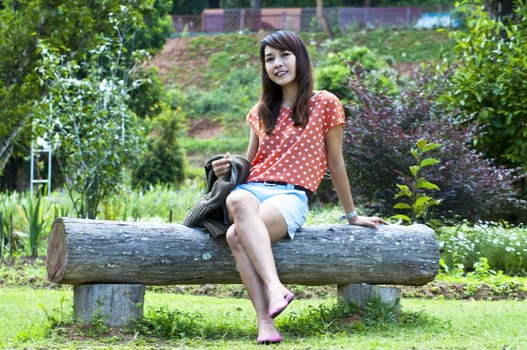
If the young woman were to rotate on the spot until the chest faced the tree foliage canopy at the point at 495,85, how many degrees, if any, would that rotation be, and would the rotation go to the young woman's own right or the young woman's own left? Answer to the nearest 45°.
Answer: approximately 180°

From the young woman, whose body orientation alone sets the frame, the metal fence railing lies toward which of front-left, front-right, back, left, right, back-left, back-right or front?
back-right

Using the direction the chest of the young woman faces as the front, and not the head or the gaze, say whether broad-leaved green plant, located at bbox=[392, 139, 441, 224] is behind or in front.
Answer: behind

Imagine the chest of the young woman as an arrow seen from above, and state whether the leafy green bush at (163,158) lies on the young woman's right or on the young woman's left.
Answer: on the young woman's right

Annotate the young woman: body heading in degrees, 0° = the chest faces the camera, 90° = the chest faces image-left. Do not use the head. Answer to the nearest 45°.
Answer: approximately 45°

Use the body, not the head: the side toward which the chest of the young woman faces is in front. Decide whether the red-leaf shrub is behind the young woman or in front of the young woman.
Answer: behind

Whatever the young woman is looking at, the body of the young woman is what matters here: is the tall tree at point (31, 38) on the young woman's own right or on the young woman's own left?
on the young woman's own right
